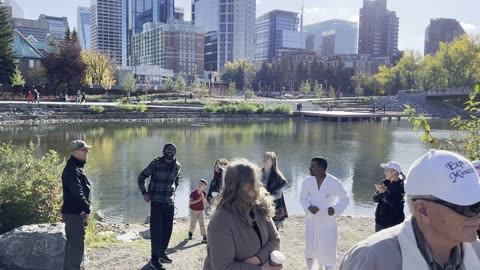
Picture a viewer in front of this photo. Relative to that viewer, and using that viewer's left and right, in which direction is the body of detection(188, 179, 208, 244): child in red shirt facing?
facing the viewer and to the right of the viewer

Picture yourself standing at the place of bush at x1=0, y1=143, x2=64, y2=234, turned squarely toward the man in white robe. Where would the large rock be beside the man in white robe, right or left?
right

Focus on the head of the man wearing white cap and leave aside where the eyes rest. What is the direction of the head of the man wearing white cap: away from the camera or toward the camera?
toward the camera

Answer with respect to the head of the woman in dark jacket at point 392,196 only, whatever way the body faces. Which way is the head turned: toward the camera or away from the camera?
toward the camera

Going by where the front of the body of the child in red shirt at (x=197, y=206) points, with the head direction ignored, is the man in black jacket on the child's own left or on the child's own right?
on the child's own right

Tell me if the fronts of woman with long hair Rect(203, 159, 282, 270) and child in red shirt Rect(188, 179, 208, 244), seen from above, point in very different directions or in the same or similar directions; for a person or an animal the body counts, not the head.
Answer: same or similar directions

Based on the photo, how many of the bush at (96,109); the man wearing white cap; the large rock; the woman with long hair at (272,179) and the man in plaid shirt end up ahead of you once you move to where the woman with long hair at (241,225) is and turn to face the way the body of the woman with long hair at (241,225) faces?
1

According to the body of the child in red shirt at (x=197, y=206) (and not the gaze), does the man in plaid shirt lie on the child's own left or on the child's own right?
on the child's own right
